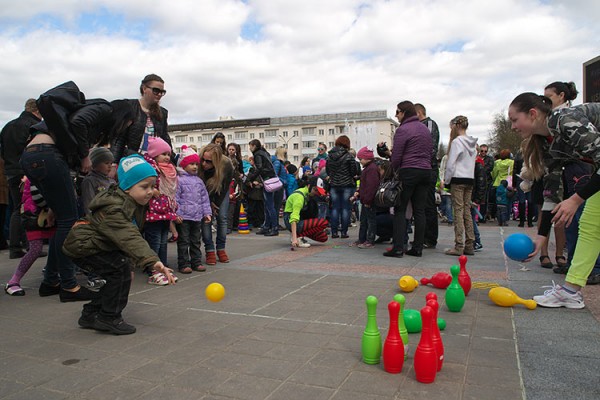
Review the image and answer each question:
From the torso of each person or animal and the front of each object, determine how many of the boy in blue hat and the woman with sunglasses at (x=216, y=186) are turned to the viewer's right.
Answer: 1

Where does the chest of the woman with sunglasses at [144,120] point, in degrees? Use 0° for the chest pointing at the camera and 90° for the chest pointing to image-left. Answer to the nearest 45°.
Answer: approximately 315°

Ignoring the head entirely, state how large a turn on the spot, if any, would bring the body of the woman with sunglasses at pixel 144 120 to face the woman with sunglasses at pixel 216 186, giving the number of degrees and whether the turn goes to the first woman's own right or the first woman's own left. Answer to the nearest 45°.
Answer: approximately 90° to the first woman's own left

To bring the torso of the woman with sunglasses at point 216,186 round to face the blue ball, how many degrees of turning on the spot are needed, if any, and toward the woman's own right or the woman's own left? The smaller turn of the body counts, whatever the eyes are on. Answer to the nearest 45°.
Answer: approximately 90° to the woman's own left

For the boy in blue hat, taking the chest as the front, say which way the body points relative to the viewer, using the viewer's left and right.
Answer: facing to the right of the viewer

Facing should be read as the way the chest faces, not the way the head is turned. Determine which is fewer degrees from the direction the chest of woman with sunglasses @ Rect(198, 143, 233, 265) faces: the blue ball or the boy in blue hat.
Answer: the boy in blue hat
